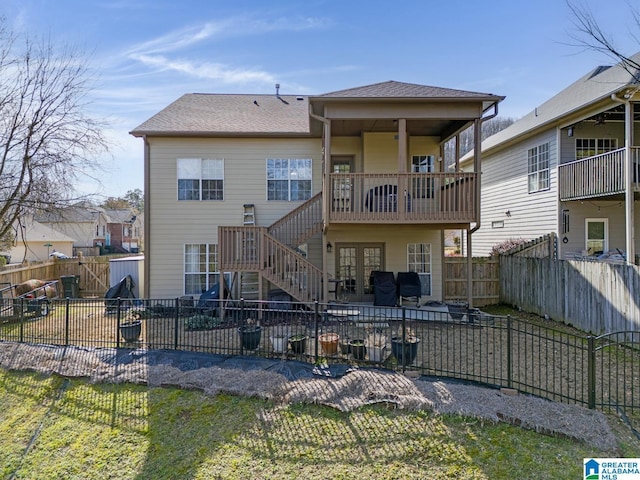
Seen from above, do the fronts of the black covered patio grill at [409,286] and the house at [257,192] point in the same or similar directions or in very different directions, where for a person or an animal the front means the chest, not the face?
very different directions

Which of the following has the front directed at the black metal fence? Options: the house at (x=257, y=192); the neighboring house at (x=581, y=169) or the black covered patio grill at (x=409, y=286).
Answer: the black covered patio grill

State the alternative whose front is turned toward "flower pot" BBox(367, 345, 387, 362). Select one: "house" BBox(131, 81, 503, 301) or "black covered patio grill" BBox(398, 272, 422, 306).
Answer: the black covered patio grill

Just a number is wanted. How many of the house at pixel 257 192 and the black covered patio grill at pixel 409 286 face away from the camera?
1

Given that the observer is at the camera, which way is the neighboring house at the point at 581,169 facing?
facing away from the viewer and to the left of the viewer

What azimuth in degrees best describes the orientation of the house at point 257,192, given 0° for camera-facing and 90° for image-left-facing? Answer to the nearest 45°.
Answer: approximately 180°

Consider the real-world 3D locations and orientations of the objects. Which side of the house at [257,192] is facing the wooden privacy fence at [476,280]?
right

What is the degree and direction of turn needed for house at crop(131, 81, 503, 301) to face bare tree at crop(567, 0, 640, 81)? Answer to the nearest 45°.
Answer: approximately 135° to its right

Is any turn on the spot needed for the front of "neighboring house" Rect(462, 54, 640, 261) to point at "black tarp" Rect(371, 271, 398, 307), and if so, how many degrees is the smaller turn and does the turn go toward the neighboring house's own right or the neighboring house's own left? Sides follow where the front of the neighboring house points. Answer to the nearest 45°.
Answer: approximately 90° to the neighboring house's own left
